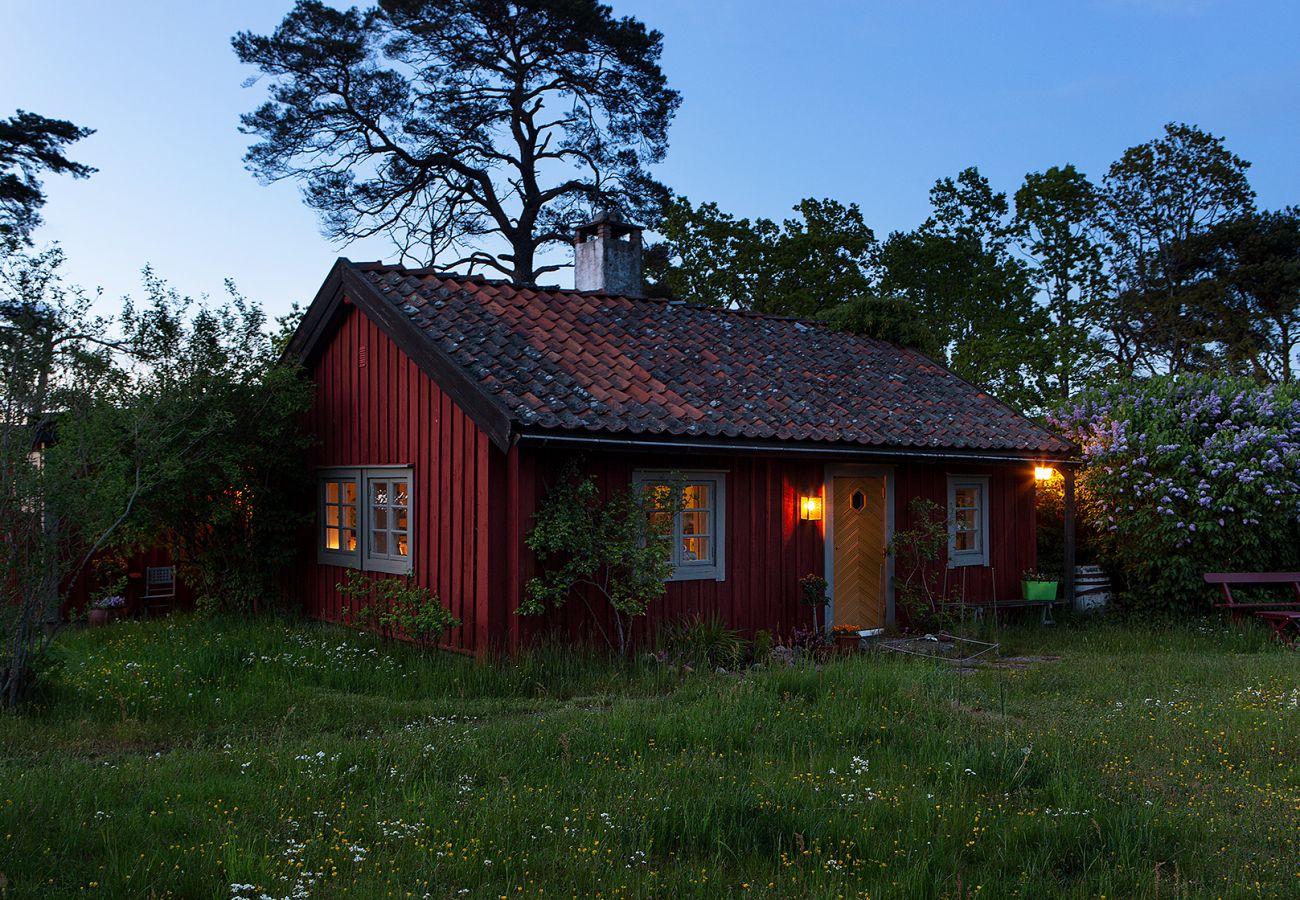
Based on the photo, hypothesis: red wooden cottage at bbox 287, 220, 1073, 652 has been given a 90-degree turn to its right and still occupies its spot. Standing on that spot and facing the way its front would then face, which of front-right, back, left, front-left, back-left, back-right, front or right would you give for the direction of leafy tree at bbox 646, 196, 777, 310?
back-right

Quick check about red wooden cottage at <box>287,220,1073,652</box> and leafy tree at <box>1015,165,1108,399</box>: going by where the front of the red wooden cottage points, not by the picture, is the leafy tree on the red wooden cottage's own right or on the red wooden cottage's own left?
on the red wooden cottage's own left

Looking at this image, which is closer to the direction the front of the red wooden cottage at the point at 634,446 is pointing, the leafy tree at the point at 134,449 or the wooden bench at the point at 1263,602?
the wooden bench

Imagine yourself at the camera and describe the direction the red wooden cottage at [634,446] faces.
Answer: facing the viewer and to the right of the viewer

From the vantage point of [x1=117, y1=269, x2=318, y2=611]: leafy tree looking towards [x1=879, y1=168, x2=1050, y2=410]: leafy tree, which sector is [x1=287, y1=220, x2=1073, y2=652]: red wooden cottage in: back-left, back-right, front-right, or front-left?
front-right

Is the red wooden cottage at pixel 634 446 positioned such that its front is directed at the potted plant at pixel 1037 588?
no

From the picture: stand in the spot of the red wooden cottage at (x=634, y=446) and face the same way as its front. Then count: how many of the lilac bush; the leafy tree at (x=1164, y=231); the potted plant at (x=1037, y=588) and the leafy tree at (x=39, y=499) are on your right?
1

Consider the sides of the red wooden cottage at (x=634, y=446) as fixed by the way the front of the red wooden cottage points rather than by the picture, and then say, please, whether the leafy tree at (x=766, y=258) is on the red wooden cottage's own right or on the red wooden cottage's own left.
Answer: on the red wooden cottage's own left

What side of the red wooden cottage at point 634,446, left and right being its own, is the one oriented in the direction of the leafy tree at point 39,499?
right

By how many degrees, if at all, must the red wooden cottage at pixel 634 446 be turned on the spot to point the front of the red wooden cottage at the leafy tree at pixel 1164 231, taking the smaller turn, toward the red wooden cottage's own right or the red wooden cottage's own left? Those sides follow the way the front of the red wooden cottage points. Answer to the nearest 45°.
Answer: approximately 90° to the red wooden cottage's own left

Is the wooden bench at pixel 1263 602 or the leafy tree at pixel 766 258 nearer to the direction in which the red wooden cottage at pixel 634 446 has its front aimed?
the wooden bench

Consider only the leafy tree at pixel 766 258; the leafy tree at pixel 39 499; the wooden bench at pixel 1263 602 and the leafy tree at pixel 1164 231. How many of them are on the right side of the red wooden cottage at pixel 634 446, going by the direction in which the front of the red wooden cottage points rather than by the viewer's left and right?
1

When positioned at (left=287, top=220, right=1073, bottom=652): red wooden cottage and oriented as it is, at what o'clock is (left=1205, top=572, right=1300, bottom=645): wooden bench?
The wooden bench is roughly at 10 o'clock from the red wooden cottage.

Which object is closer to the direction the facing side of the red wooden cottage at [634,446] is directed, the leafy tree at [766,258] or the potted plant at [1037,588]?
the potted plant

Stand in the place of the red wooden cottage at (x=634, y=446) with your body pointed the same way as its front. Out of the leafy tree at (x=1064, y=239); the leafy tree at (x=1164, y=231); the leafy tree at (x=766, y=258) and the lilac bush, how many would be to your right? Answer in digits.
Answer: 0

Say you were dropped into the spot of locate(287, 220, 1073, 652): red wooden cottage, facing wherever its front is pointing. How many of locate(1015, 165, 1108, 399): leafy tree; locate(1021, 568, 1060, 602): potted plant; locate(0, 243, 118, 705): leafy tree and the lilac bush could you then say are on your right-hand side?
1

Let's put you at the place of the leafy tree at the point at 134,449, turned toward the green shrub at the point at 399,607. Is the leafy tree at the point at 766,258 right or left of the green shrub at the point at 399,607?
left

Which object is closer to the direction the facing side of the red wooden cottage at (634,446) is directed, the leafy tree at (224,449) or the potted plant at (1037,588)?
the potted plant

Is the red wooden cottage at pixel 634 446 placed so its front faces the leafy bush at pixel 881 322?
no
